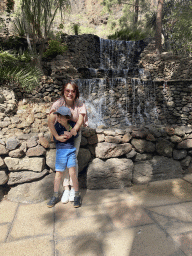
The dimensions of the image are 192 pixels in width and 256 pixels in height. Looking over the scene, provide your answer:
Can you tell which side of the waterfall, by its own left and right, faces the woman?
front

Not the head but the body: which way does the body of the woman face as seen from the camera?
toward the camera

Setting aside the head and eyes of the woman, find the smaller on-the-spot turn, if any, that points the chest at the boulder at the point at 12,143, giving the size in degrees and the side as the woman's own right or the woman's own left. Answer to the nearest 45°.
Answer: approximately 90° to the woman's own right

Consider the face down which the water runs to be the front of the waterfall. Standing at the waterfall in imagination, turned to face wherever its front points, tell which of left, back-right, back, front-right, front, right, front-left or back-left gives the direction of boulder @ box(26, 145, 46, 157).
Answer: front

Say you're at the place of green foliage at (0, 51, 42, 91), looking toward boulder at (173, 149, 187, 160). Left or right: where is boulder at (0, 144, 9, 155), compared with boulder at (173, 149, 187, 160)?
right

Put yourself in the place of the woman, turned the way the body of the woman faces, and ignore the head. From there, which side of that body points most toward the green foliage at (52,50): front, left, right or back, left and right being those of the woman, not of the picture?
back

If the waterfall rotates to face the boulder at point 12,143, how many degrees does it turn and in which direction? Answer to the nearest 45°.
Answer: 0° — it already faces it

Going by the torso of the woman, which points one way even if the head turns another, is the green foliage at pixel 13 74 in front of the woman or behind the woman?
behind

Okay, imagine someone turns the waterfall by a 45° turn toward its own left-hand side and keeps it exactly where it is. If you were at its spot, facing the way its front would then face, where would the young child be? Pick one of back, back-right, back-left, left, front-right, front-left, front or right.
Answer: front-right

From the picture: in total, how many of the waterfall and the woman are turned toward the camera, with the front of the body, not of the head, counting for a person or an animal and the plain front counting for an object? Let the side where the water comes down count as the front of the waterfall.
2

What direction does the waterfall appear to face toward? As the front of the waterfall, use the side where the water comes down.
toward the camera
